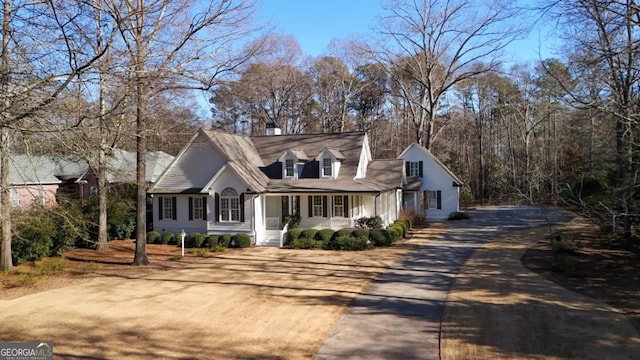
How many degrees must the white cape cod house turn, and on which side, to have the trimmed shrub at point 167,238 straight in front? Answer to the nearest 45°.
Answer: approximately 90° to its right

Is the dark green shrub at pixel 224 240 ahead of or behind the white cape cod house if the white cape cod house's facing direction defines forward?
ahead

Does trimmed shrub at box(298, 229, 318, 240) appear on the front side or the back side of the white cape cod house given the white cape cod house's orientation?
on the front side

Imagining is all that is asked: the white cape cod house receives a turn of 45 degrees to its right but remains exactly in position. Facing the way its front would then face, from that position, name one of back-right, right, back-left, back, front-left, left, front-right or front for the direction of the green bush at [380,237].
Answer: left

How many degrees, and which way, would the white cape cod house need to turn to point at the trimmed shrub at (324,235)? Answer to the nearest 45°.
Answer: approximately 45° to its left

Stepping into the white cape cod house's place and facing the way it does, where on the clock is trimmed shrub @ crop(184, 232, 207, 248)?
The trimmed shrub is roughly at 2 o'clock from the white cape cod house.

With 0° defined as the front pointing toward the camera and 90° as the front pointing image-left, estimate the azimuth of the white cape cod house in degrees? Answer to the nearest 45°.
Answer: approximately 0°

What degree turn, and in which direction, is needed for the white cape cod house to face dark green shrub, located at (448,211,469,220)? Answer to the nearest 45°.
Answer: approximately 135° to its left

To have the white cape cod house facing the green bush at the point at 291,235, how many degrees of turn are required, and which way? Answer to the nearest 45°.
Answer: approximately 45° to its left

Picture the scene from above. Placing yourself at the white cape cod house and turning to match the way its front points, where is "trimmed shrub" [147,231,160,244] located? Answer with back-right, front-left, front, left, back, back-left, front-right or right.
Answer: right

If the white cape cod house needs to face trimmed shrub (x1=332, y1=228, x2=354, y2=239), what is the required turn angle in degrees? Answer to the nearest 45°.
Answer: approximately 45° to its left
